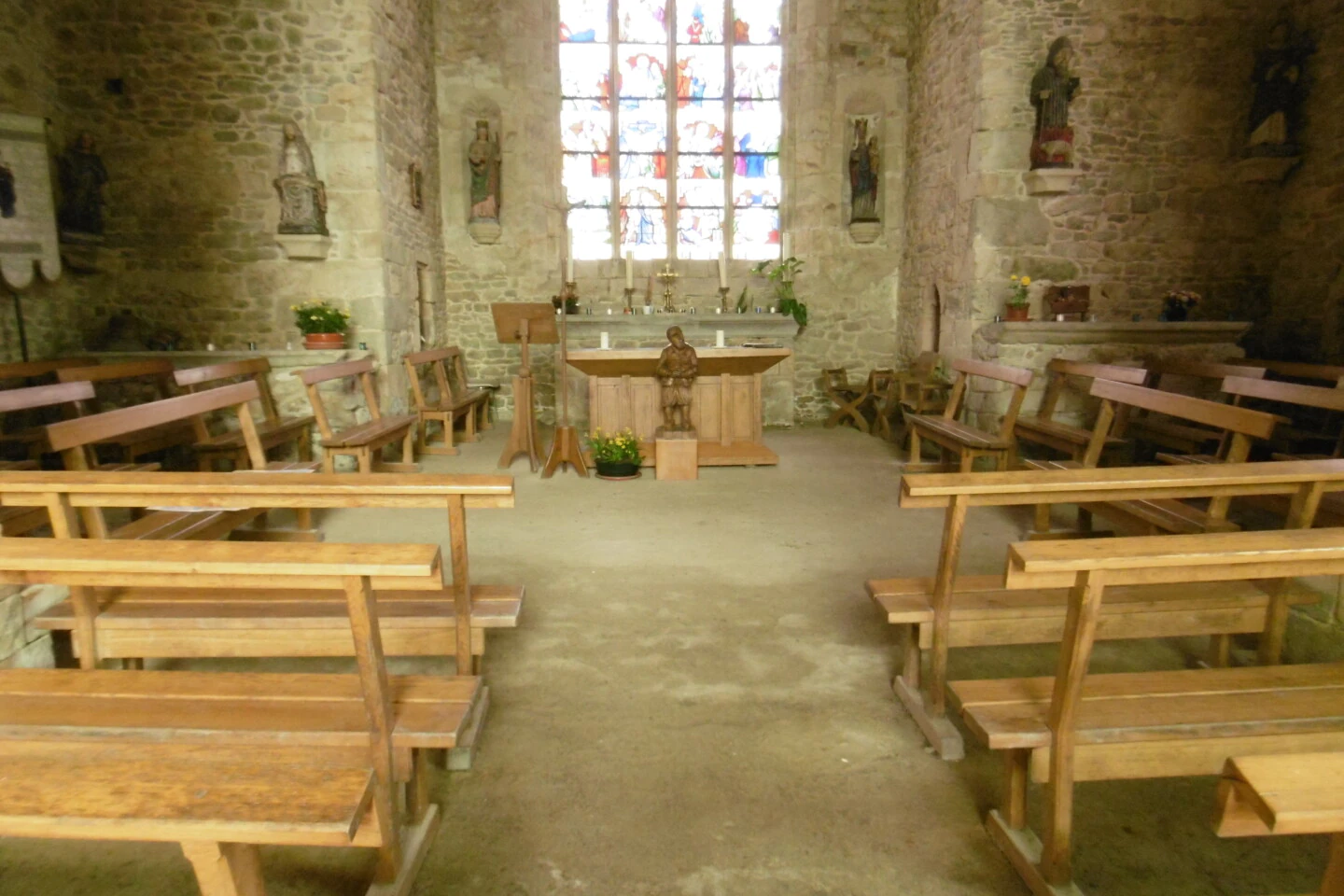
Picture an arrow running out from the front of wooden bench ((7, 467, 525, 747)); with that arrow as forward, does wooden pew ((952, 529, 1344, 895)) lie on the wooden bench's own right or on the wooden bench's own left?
on the wooden bench's own right

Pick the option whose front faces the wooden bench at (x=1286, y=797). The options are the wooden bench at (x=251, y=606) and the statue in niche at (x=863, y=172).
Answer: the statue in niche

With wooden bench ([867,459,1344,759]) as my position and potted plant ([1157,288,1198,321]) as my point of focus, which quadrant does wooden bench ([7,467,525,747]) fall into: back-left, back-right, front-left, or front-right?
back-left

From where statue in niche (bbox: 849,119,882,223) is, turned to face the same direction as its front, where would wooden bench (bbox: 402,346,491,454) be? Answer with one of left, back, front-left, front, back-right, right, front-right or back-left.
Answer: front-right

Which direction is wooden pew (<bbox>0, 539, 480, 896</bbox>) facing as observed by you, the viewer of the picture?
facing away from the viewer

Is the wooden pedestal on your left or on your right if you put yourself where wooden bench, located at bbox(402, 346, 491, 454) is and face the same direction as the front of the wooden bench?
on your right

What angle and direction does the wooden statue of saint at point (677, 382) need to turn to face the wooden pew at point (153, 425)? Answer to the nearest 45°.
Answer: approximately 45° to its right

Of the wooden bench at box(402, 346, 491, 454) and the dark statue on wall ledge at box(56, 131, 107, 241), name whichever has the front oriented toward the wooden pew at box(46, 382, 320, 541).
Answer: the dark statue on wall ledge

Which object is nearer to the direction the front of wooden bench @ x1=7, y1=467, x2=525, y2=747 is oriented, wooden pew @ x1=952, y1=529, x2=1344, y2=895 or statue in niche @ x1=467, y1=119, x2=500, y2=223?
the statue in niche
